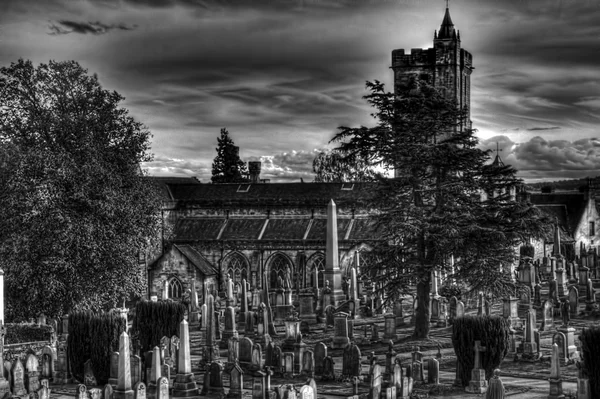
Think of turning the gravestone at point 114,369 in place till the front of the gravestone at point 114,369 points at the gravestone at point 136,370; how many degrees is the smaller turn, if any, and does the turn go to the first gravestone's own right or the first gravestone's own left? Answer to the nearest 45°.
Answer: approximately 90° to the first gravestone's own left

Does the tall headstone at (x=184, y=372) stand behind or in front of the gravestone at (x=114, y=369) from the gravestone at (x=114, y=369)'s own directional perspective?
in front

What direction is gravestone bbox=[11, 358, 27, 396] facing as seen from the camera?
toward the camera

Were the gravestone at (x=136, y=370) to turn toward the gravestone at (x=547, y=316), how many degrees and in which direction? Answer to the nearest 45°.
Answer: approximately 90° to its left

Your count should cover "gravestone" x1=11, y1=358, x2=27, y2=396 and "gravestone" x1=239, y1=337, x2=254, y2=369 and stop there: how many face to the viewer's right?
0

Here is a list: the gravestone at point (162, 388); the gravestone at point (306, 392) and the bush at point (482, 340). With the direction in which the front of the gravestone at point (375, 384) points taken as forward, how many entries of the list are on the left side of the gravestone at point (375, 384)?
1

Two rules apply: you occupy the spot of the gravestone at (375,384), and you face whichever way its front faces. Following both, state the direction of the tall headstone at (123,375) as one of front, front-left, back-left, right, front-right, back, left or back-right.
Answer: back-right

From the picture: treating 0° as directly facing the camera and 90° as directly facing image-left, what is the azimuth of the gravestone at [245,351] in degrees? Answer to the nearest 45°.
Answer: approximately 45°

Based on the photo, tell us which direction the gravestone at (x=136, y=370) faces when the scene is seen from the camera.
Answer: facing the viewer and to the right of the viewer

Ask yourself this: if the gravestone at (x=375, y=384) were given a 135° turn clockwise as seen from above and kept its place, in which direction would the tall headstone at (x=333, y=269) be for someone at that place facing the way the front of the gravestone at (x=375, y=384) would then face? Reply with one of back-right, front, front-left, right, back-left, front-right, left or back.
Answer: right

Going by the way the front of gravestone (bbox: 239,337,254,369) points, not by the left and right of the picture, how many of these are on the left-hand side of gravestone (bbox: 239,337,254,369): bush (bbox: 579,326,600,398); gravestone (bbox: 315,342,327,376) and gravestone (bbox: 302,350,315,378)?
3

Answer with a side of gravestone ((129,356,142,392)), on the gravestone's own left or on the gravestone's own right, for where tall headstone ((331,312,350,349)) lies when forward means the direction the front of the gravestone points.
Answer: on the gravestone's own left

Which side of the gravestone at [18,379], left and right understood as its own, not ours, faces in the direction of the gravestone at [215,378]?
left

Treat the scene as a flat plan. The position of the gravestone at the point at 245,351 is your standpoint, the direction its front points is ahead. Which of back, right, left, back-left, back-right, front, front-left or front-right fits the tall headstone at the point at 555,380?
left

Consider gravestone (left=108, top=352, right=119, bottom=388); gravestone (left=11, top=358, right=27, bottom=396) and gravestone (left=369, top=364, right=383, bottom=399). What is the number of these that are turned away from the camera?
0
